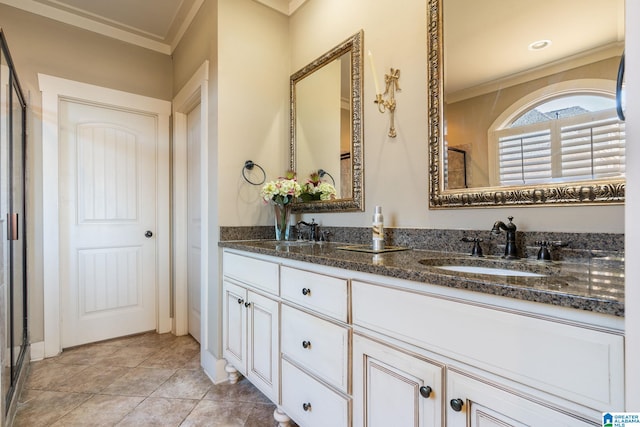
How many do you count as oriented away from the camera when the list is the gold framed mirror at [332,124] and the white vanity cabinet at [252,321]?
0

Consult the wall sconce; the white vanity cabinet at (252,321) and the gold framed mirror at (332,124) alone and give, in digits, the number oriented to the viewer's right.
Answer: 0

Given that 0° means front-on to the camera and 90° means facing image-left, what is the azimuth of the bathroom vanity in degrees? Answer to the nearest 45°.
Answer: approximately 45°

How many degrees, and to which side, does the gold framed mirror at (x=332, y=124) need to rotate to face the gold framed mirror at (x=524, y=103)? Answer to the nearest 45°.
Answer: approximately 90° to its left

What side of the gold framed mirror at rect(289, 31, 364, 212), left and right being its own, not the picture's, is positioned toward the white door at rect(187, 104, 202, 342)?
right

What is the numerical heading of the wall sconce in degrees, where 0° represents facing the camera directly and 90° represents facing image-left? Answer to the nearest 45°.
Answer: approximately 45°

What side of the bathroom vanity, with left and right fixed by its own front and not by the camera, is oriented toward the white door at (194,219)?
right

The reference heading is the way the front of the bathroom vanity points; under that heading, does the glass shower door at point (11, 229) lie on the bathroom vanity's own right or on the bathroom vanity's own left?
on the bathroom vanity's own right
